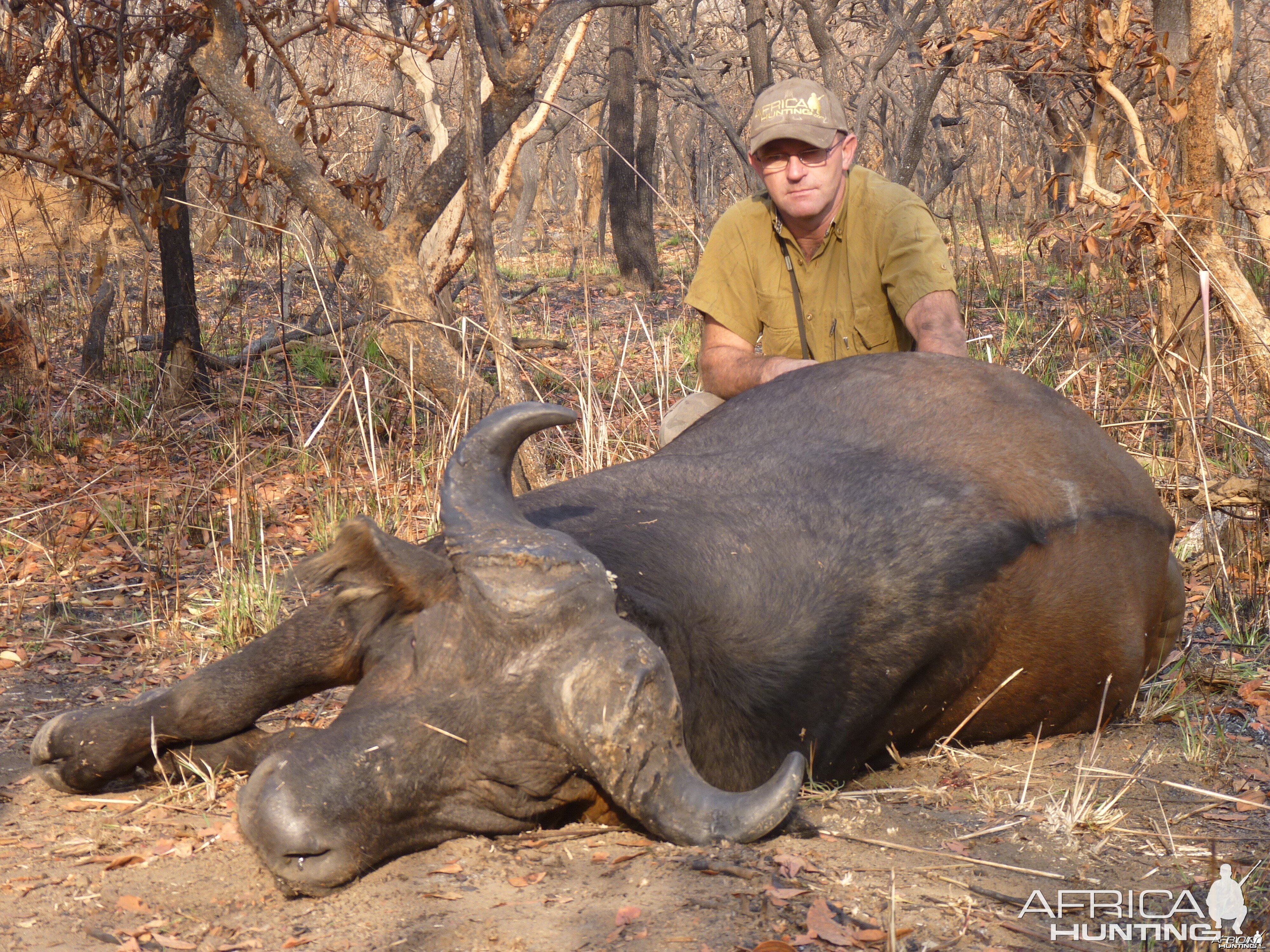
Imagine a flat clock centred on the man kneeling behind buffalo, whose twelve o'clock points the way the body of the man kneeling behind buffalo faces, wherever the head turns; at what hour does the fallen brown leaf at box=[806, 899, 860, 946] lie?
The fallen brown leaf is roughly at 12 o'clock from the man kneeling behind buffalo.

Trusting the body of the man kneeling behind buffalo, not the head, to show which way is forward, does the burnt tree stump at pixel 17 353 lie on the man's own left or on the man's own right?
on the man's own right

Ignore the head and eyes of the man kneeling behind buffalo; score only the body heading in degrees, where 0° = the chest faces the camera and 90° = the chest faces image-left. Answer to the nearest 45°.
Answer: approximately 0°

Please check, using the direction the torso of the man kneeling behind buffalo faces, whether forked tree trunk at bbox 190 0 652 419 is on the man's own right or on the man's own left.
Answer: on the man's own right

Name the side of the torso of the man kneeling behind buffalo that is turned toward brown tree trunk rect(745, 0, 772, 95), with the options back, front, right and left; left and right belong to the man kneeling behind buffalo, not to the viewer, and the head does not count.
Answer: back

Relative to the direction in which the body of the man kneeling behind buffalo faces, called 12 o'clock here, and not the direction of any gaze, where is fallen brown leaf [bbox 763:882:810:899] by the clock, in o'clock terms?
The fallen brown leaf is roughly at 12 o'clock from the man kneeling behind buffalo.

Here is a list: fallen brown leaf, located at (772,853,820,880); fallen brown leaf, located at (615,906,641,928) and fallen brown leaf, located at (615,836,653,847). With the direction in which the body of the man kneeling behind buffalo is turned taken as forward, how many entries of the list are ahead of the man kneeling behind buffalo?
3

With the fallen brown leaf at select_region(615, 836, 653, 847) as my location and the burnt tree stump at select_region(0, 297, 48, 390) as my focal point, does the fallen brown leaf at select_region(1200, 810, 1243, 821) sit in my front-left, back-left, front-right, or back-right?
back-right

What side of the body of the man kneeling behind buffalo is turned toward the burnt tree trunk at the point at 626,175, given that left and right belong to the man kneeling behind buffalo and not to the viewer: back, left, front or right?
back

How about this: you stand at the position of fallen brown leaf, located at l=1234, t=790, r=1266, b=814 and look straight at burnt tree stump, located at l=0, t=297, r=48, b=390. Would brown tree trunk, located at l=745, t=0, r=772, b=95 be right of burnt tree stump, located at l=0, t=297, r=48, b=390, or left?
right

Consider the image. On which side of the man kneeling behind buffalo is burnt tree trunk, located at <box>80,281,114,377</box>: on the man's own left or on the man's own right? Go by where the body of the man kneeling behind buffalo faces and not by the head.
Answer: on the man's own right
